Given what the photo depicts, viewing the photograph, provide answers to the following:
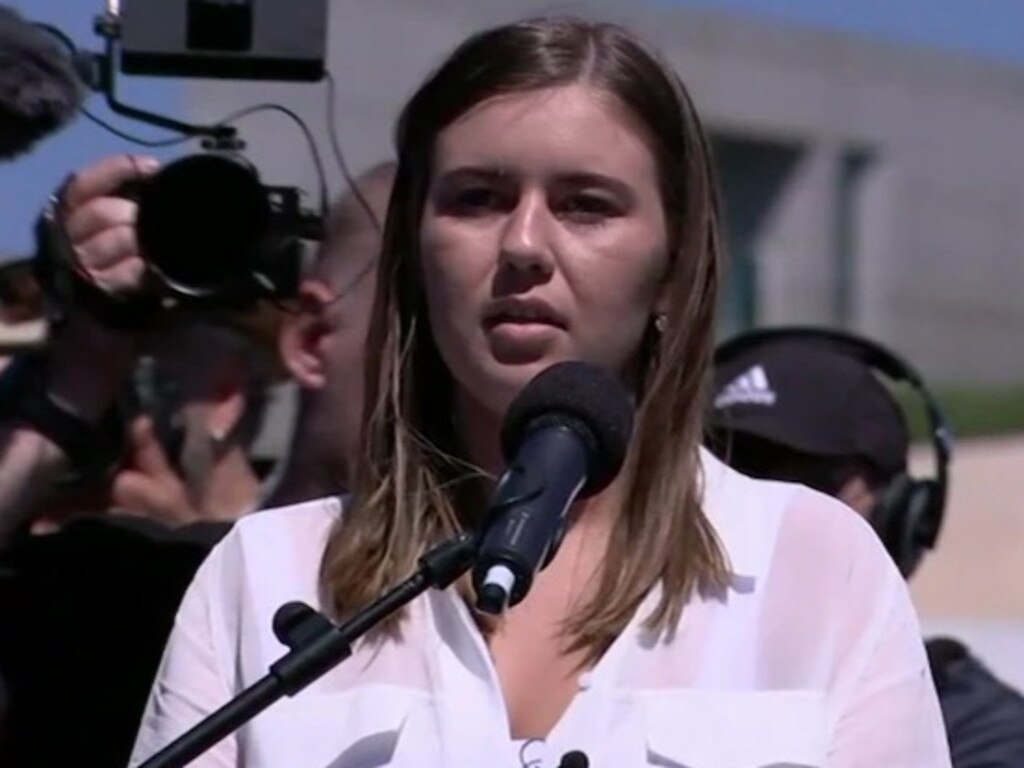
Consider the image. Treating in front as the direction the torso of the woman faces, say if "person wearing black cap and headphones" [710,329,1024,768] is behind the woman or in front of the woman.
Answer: behind

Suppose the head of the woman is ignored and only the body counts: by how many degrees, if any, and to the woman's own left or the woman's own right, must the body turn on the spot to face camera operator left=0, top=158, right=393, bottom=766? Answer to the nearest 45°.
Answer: approximately 135° to the woman's own right

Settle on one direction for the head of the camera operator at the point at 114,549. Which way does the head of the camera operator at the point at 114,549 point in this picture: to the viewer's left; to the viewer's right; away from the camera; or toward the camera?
to the viewer's left

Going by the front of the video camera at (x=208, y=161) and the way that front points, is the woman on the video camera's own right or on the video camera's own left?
on the video camera's own left
